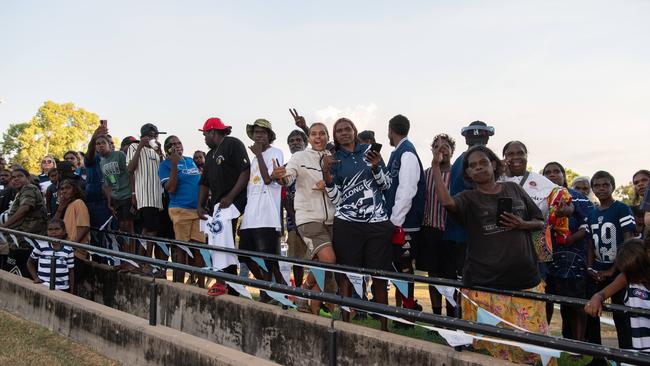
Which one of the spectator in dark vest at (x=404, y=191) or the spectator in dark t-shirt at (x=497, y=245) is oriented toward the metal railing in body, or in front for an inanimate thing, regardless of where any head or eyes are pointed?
the spectator in dark t-shirt at (x=497, y=245)

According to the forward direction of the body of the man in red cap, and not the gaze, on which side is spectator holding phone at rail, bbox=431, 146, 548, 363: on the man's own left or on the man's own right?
on the man's own left

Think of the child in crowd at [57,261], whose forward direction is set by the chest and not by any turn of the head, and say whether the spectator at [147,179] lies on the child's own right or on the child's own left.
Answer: on the child's own left

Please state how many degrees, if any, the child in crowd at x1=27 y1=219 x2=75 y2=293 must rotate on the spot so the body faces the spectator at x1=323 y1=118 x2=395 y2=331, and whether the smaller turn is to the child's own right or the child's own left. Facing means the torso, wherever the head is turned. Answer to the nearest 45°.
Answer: approximately 45° to the child's own left

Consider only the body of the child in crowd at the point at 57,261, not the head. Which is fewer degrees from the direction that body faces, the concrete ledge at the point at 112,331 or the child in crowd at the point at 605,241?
the concrete ledge

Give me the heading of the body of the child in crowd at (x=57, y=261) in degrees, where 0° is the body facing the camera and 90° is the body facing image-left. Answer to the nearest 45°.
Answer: approximately 0°

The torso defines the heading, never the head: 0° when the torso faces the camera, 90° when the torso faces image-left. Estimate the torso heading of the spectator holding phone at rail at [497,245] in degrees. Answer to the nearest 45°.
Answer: approximately 0°

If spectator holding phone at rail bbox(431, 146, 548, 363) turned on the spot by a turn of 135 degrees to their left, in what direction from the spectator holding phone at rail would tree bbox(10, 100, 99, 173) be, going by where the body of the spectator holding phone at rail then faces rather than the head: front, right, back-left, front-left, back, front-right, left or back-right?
left
